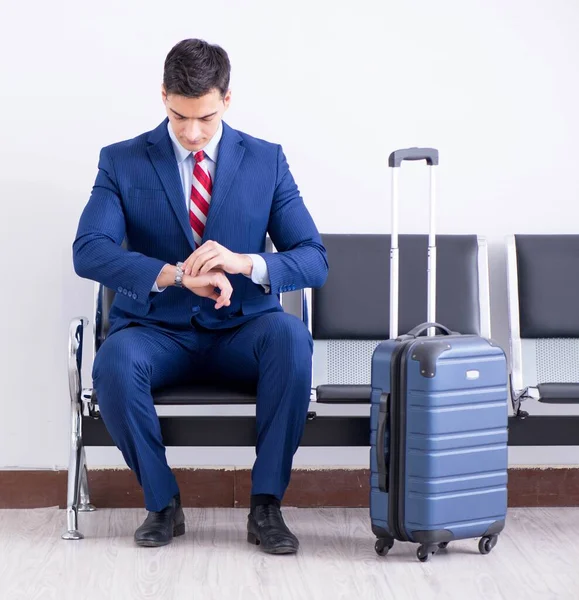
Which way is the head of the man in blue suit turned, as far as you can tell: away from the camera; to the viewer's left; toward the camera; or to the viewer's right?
toward the camera

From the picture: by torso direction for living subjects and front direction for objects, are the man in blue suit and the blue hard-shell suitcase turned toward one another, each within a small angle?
no

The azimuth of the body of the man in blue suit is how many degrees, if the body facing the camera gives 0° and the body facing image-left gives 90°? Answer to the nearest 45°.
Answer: approximately 0°

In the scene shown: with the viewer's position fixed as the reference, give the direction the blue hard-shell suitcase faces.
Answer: facing the viewer and to the right of the viewer

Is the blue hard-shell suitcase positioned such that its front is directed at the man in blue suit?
no

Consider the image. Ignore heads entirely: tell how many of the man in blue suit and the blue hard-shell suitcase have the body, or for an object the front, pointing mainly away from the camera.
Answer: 0

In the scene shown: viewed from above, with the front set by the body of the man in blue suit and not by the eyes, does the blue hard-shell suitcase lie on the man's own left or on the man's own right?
on the man's own left
